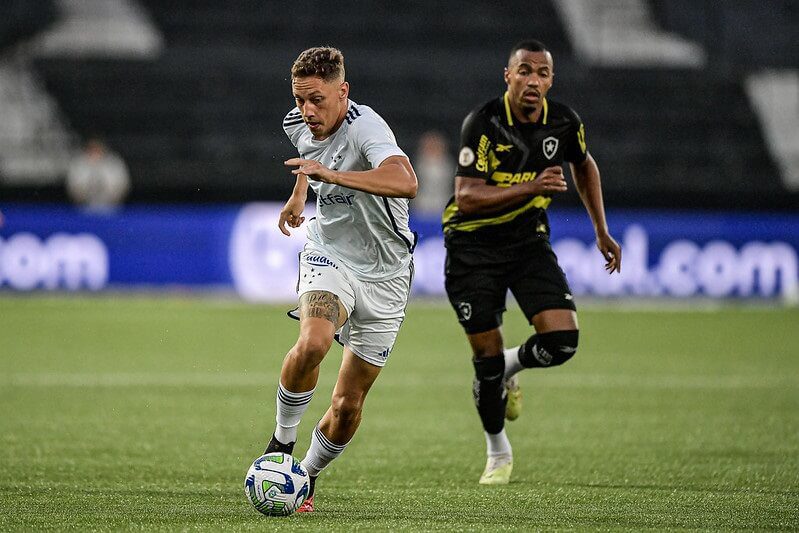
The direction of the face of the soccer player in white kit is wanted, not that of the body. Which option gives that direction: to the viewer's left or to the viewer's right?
to the viewer's left

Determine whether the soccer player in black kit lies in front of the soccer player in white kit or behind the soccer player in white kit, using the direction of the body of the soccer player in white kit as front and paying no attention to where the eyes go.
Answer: behind

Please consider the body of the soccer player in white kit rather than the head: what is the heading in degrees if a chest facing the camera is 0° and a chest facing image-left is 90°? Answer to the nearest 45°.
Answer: approximately 45°
